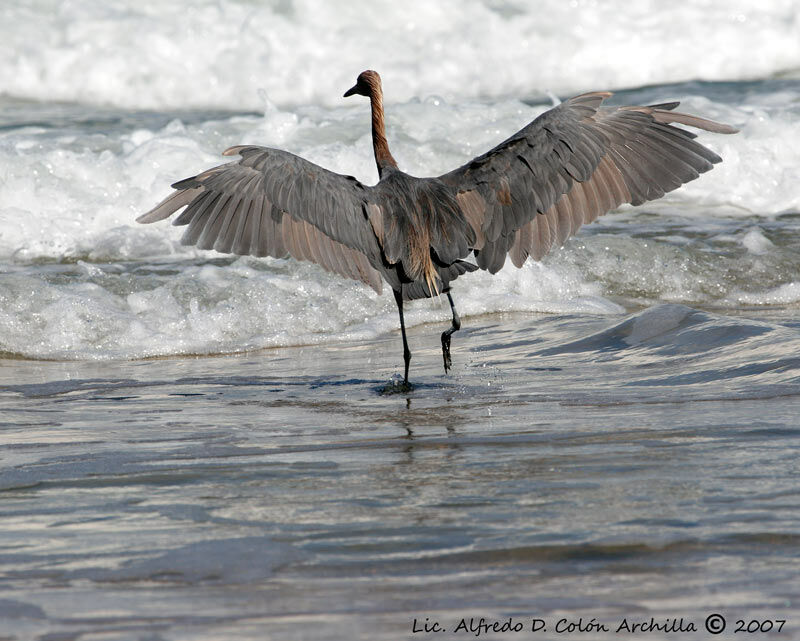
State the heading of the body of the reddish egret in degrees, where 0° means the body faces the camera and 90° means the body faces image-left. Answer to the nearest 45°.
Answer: approximately 180°
